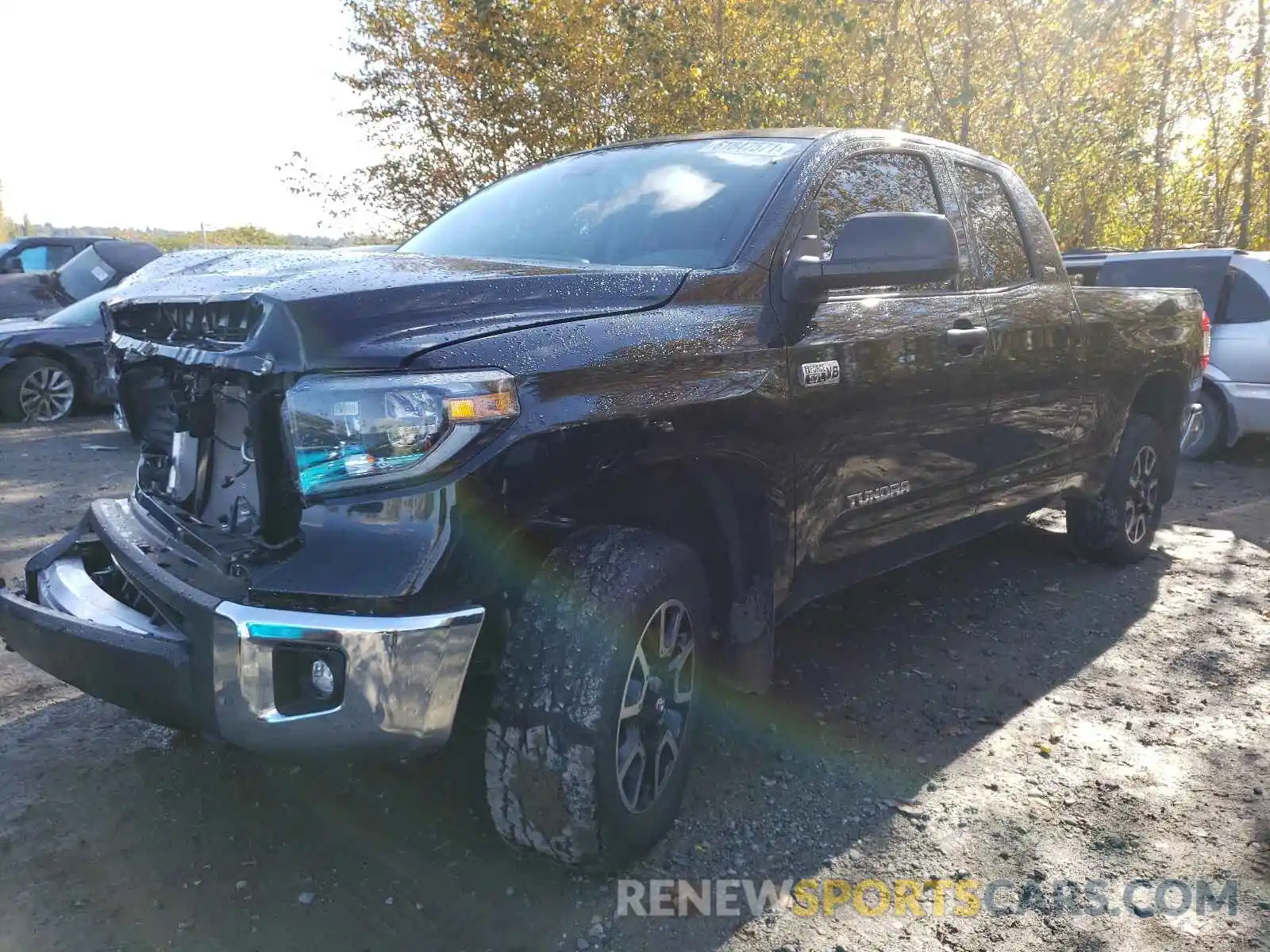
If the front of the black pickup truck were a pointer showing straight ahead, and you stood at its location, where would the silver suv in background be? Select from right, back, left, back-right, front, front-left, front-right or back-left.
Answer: back

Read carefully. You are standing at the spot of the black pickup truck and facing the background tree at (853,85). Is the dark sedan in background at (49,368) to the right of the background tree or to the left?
left

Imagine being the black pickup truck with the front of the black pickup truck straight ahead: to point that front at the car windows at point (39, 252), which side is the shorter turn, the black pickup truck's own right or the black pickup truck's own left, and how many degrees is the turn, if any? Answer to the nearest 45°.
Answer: approximately 90° to the black pickup truck's own right

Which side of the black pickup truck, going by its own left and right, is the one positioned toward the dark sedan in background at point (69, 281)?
right

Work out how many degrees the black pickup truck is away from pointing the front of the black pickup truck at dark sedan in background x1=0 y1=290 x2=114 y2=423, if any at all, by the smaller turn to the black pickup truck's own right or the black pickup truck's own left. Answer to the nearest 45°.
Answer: approximately 90° to the black pickup truck's own right

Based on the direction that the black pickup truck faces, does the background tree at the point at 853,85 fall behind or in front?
behind

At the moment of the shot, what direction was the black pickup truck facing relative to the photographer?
facing the viewer and to the left of the viewer
